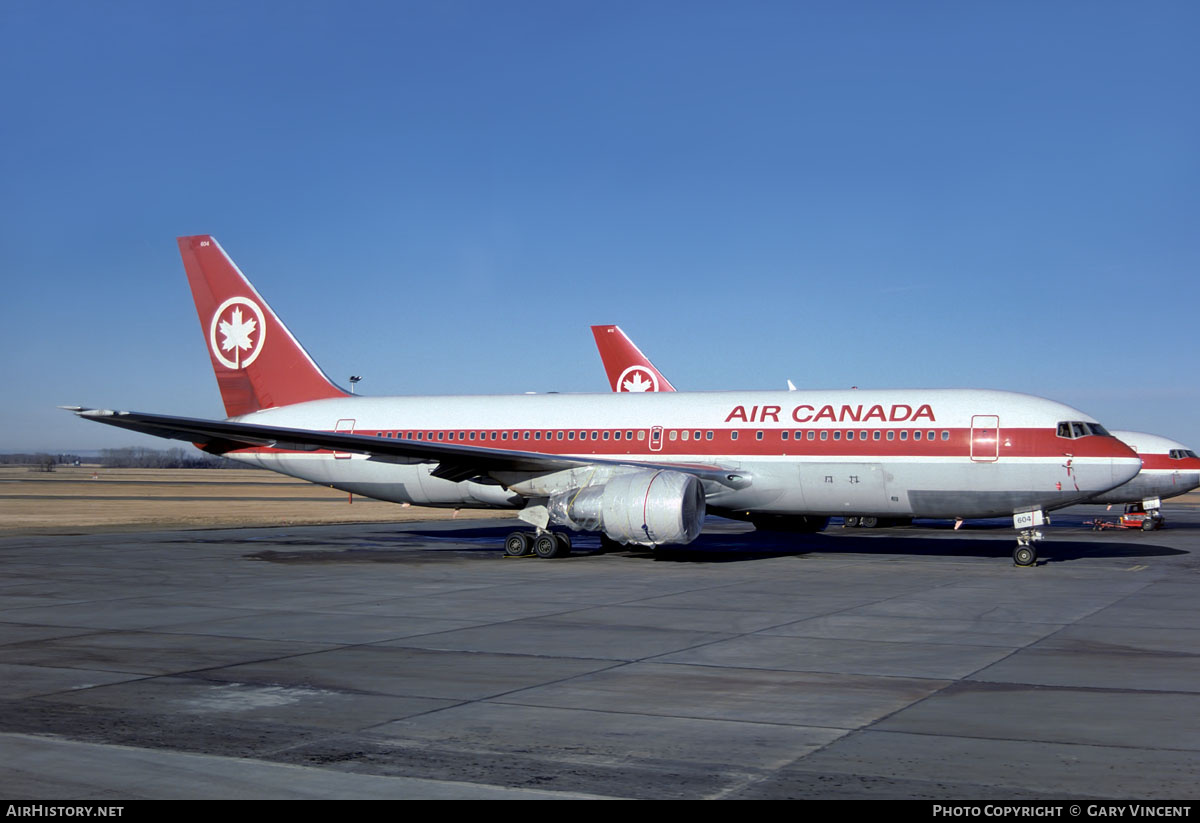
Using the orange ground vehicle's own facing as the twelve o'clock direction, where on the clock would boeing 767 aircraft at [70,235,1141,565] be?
The boeing 767 aircraft is roughly at 10 o'clock from the orange ground vehicle.

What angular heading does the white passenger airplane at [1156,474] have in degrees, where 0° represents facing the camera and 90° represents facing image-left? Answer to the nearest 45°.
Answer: approximately 270°

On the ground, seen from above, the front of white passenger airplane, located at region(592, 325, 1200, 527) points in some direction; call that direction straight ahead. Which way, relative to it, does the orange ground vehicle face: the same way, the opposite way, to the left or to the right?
the opposite way

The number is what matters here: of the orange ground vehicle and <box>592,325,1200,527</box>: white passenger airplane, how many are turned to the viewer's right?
1

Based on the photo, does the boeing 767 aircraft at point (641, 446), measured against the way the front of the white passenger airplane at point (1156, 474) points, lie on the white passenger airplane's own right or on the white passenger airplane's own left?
on the white passenger airplane's own right

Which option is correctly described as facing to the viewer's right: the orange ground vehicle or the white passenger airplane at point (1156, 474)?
the white passenger airplane
